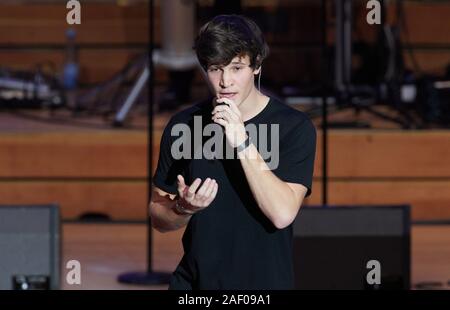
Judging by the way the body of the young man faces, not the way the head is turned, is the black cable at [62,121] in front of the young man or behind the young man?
behind

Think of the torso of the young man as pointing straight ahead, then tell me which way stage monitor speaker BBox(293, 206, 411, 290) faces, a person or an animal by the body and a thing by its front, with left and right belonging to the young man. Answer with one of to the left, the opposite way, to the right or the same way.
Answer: the opposite way

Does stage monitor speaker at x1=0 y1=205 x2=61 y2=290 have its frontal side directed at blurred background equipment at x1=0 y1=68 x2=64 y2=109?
yes

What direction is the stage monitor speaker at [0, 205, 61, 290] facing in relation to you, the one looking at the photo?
facing away from the viewer

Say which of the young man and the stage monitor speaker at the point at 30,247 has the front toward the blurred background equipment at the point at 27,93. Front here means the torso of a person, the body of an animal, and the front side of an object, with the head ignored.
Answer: the stage monitor speaker

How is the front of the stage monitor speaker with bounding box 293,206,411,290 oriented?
away from the camera

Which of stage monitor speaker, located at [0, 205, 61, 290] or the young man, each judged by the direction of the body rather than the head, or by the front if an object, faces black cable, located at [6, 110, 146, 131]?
the stage monitor speaker

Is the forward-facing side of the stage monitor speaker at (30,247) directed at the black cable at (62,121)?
yes

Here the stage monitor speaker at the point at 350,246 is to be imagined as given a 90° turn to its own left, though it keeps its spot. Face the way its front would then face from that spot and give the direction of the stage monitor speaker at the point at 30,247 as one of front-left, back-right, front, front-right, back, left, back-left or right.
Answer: front
